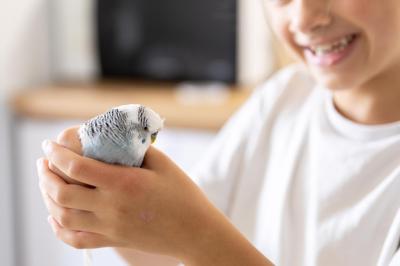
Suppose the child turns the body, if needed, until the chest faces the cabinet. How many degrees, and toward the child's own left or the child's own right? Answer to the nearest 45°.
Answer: approximately 90° to the child's own right

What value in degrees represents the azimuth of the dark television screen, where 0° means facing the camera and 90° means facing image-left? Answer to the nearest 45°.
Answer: approximately 0°

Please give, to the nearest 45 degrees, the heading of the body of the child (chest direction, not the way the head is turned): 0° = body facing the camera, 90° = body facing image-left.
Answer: approximately 45°
